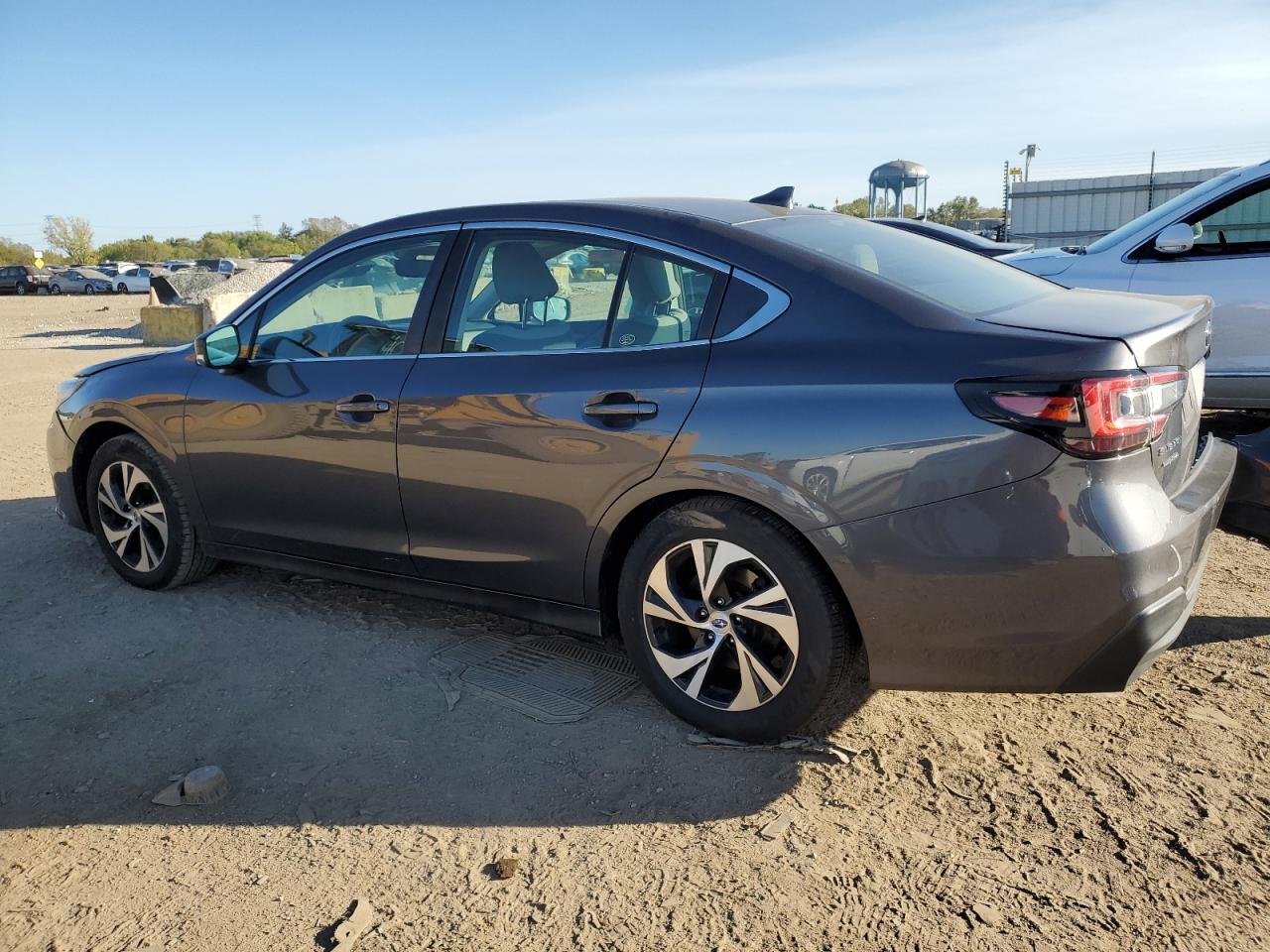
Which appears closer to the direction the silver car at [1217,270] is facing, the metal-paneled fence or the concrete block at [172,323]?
the concrete block

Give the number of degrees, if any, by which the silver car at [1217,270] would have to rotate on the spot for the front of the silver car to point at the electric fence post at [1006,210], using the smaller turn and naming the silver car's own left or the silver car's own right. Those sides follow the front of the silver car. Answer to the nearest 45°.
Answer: approximately 90° to the silver car's own right

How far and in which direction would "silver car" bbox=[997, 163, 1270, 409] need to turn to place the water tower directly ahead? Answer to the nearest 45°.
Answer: approximately 90° to its right

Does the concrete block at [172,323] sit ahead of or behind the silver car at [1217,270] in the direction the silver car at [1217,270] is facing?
ahead

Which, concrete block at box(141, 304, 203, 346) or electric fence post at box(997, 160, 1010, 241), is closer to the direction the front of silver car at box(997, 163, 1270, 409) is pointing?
the concrete block

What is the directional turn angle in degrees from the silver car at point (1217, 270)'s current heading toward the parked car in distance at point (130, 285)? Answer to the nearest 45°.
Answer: approximately 45° to its right

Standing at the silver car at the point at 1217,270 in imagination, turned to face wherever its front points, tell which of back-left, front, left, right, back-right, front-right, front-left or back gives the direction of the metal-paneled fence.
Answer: right

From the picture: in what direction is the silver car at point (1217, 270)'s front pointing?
to the viewer's left

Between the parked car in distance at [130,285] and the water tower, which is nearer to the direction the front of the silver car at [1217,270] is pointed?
the parked car in distance

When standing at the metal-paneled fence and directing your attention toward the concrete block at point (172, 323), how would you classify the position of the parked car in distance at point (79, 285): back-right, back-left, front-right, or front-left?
front-right

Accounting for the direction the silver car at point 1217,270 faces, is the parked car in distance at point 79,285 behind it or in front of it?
in front

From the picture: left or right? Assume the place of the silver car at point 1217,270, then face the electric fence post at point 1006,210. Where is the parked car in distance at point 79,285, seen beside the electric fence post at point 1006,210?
left

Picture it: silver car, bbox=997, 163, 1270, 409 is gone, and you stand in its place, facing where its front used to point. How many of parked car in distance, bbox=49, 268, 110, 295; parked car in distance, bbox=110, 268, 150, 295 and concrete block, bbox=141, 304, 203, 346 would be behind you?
0
